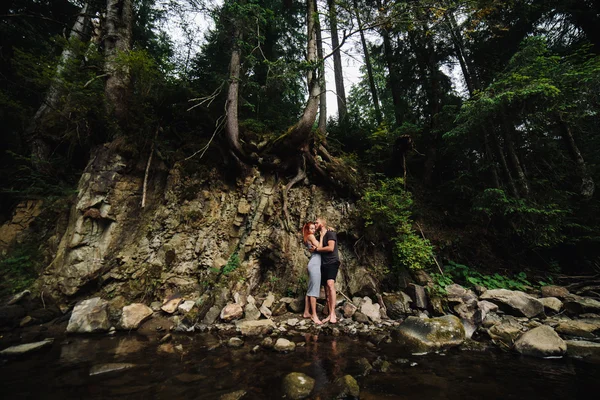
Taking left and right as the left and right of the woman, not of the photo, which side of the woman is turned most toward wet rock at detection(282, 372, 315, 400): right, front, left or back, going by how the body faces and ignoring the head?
right

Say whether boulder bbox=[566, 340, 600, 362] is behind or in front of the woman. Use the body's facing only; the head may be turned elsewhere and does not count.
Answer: in front

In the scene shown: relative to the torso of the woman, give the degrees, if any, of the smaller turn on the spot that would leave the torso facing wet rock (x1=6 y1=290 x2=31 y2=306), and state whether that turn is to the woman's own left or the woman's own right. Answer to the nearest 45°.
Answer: approximately 180°

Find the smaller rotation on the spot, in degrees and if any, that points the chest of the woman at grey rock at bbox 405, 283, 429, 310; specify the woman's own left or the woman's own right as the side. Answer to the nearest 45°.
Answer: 0° — they already face it

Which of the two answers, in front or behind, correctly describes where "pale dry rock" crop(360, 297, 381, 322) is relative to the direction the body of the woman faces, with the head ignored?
in front

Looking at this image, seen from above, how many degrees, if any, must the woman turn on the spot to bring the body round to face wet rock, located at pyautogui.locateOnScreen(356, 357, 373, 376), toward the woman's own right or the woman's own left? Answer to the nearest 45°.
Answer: approximately 90° to the woman's own right

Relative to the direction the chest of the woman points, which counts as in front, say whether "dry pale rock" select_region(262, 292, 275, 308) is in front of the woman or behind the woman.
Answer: behind

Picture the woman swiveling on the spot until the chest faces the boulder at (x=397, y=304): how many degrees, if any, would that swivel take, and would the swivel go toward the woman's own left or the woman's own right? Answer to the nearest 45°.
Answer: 0° — they already face it

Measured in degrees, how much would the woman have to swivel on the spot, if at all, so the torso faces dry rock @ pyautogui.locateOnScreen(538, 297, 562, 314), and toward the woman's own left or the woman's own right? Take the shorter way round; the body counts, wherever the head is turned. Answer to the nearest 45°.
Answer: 0° — they already face it

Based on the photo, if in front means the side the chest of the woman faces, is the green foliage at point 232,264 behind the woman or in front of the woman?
behind

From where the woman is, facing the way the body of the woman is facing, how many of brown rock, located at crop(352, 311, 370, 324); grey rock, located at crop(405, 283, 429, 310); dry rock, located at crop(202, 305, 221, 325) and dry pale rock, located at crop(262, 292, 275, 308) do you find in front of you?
2

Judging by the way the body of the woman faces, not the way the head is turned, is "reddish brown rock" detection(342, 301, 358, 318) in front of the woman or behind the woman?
in front

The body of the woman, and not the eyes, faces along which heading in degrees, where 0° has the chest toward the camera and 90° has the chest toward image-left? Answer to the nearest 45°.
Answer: approximately 270°
